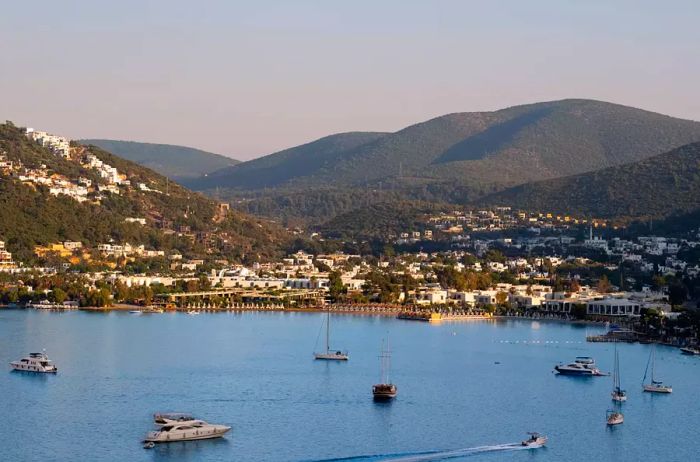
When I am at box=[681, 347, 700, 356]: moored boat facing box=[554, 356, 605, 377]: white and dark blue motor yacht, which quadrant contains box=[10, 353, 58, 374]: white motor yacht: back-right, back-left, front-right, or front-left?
front-right

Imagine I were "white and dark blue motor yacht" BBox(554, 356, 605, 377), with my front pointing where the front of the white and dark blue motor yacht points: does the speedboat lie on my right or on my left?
on my left

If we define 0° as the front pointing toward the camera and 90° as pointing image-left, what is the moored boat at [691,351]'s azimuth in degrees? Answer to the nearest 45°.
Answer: approximately 90°

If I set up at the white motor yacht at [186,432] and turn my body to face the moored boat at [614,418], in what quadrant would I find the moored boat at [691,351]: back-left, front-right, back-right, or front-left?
front-left

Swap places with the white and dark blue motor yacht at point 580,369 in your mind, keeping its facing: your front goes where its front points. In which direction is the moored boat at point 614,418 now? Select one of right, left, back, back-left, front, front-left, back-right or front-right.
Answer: left

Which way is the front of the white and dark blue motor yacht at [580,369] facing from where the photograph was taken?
facing to the left of the viewer

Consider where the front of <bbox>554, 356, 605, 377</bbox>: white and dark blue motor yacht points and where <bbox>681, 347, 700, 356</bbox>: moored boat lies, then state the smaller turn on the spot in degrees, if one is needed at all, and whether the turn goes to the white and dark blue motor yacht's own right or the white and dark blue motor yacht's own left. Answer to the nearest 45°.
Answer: approximately 135° to the white and dark blue motor yacht's own right

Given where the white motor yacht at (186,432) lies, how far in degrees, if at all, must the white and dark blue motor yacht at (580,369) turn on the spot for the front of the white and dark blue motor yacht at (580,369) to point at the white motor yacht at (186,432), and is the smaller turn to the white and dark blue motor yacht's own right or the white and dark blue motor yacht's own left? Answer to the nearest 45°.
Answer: approximately 45° to the white and dark blue motor yacht's own left

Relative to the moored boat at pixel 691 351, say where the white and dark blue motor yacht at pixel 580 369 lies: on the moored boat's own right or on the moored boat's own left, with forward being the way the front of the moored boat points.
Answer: on the moored boat's own left

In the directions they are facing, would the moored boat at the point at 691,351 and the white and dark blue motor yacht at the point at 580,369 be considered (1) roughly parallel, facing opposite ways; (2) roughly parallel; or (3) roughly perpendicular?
roughly parallel
